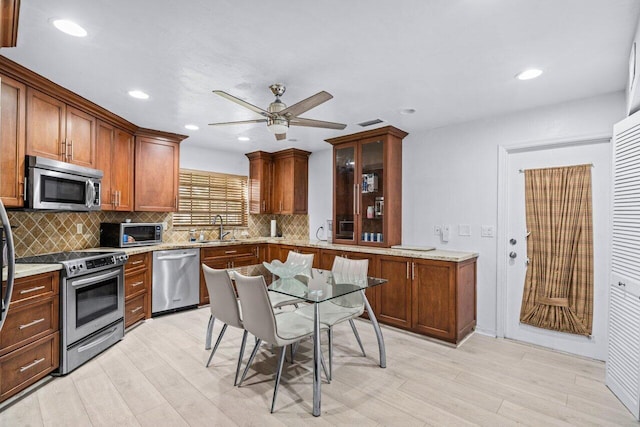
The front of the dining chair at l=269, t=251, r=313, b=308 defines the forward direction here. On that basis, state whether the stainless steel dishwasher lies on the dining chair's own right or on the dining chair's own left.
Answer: on the dining chair's own right

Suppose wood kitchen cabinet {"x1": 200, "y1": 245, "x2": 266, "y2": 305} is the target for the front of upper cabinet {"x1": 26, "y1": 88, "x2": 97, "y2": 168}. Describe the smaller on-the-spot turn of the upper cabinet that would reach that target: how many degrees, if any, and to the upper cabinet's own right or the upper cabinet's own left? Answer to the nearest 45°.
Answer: approximately 45° to the upper cabinet's own left

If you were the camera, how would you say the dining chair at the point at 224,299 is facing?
facing away from the viewer and to the right of the viewer

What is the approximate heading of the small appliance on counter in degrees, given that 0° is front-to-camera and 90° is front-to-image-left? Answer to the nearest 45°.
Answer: approximately 315°

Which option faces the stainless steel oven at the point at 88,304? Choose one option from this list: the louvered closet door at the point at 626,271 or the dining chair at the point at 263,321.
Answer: the louvered closet door

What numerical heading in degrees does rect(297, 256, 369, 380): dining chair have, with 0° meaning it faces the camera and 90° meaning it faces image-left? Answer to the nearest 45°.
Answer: approximately 45°
